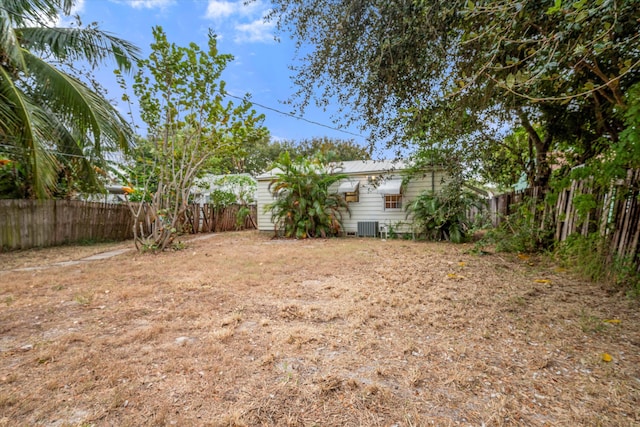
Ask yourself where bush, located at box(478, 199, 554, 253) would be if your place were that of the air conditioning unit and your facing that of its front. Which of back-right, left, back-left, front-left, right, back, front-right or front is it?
front-left

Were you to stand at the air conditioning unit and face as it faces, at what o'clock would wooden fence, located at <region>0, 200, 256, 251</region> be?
The wooden fence is roughly at 2 o'clock from the air conditioning unit.

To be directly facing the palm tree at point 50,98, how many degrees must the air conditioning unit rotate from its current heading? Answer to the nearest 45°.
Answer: approximately 45° to its right

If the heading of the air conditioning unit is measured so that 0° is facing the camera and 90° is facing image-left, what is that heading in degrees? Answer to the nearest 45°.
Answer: approximately 0°

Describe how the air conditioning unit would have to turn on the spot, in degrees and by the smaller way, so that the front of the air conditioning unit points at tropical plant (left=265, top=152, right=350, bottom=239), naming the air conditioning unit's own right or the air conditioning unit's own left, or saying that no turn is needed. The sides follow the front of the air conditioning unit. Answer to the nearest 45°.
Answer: approximately 45° to the air conditioning unit's own right

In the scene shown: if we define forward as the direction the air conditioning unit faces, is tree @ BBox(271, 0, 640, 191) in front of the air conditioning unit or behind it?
in front

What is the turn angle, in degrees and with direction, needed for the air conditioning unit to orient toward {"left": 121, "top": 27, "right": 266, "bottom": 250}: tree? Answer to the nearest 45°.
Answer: approximately 45° to its right

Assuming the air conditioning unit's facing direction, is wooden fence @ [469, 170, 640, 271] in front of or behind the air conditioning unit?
in front
